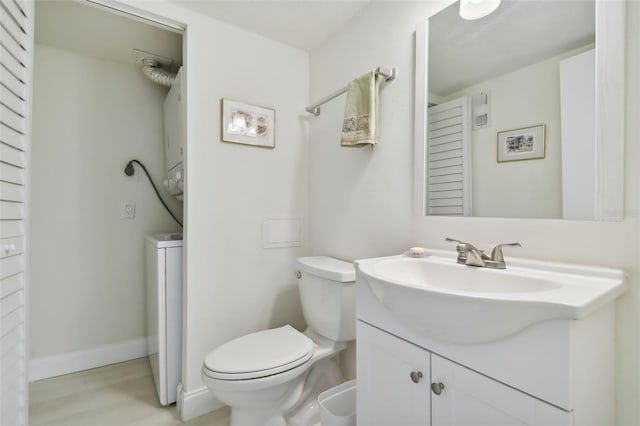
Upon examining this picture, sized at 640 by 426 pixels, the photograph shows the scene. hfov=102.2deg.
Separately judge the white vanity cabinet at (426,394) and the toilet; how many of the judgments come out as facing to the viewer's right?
0

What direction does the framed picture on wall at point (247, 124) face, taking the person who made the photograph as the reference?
facing the viewer and to the right of the viewer

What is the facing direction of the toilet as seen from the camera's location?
facing the viewer and to the left of the viewer

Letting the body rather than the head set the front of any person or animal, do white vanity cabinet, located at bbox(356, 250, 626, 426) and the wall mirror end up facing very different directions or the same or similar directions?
same or similar directions

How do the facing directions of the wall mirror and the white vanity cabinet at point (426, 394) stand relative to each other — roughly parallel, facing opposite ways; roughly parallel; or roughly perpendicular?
roughly parallel

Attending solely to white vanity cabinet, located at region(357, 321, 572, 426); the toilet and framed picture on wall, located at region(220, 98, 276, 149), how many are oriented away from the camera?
0

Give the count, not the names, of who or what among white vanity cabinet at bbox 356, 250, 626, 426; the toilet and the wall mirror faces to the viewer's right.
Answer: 0

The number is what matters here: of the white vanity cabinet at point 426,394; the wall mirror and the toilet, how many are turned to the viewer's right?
0

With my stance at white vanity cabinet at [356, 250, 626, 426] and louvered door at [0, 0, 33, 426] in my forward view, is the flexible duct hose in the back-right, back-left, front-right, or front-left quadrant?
front-right

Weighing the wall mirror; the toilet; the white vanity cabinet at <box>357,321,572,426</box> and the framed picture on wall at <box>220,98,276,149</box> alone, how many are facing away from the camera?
0

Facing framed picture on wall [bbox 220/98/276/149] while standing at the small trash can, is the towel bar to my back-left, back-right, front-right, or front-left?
front-right

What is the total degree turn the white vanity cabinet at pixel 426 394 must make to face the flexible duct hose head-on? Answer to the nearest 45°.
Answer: approximately 45° to its right

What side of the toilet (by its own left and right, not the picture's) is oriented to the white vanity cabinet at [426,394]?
left
